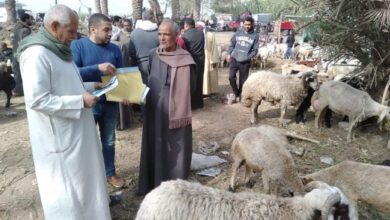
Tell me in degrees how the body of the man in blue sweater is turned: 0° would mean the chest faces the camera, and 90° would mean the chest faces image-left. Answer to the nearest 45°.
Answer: approximately 315°

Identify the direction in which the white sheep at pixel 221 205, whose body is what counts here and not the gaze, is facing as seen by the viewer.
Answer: to the viewer's right

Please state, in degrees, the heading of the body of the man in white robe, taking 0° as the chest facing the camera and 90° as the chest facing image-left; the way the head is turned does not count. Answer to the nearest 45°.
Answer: approximately 270°

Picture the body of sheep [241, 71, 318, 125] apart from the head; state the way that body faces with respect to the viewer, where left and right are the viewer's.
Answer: facing to the right of the viewer

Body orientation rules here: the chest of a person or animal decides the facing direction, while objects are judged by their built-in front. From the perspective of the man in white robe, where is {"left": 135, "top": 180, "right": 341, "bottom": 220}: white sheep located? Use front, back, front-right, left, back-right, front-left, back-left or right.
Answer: front-right

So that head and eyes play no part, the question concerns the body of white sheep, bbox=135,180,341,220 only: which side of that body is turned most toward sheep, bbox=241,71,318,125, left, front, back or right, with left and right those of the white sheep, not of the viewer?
left

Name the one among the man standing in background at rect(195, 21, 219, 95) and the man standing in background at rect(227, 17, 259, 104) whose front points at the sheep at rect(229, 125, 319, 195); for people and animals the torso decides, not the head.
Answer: the man standing in background at rect(227, 17, 259, 104)

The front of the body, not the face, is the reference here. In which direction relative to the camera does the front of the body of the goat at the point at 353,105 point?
to the viewer's right

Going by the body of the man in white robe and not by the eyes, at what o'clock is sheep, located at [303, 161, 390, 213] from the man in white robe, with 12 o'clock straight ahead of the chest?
The sheep is roughly at 12 o'clock from the man in white robe.

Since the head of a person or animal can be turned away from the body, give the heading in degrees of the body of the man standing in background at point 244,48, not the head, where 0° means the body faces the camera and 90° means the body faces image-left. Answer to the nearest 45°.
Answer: approximately 0°
